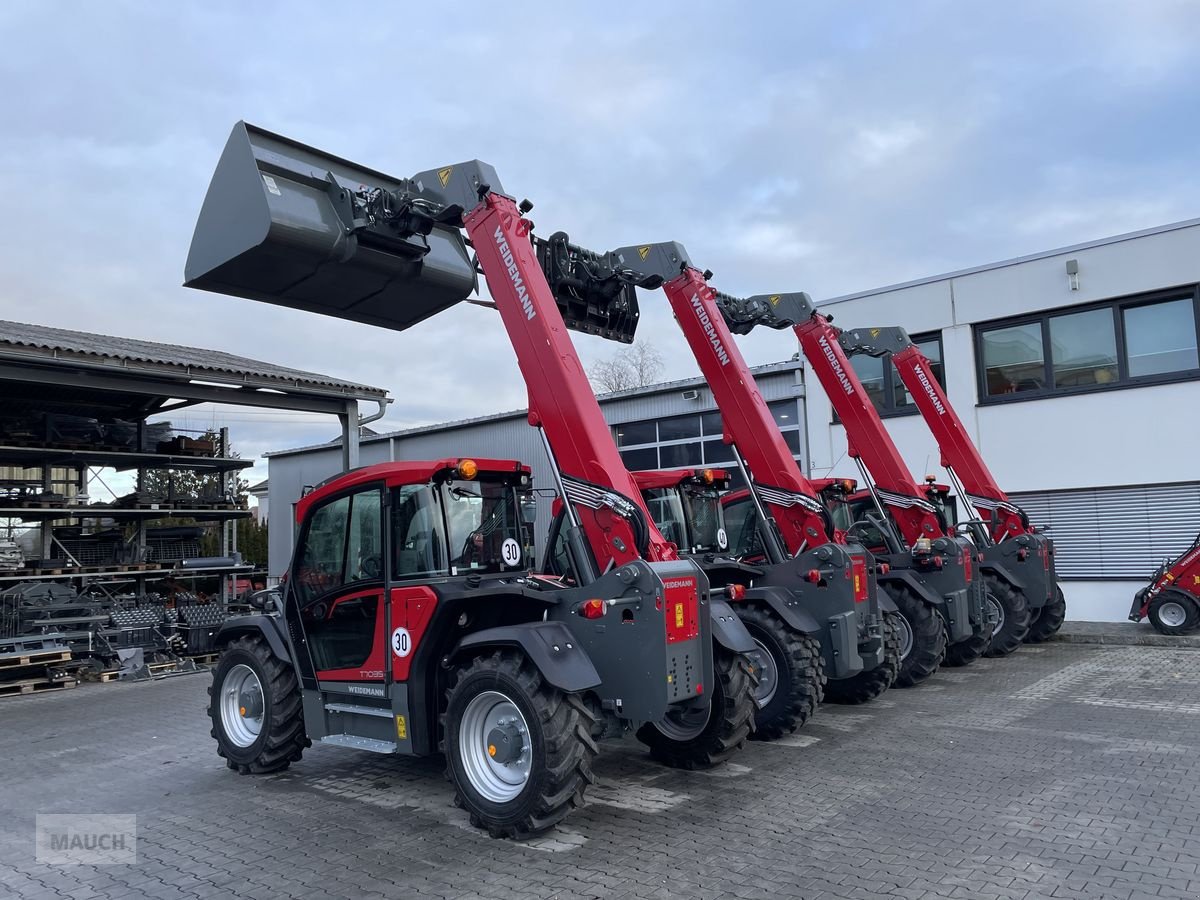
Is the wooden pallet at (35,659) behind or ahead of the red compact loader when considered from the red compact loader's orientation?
ahead

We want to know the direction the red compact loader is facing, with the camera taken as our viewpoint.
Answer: facing to the left of the viewer

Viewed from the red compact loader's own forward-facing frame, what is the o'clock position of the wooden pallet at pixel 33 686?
The wooden pallet is roughly at 11 o'clock from the red compact loader.
